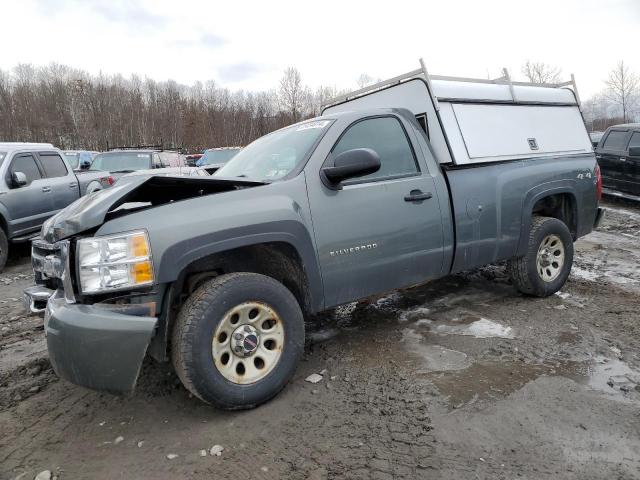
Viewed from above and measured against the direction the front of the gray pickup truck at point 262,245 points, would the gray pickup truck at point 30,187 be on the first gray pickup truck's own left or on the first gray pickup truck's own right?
on the first gray pickup truck's own right

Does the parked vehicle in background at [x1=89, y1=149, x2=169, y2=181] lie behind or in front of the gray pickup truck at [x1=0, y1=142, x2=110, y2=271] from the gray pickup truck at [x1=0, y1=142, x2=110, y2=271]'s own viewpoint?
behind

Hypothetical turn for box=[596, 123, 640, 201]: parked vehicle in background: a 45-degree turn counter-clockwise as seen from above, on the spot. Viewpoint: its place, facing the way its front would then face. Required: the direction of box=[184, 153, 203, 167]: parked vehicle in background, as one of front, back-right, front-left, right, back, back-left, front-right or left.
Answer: back

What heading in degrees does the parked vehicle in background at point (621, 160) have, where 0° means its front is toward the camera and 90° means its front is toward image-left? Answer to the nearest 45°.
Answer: approximately 315°

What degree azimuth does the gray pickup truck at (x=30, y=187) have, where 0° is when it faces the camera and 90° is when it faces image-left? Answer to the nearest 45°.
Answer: approximately 45°

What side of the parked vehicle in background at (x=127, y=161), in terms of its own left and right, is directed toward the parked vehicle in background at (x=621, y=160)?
left

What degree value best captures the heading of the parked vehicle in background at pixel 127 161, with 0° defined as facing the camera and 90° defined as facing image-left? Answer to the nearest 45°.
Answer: approximately 45°

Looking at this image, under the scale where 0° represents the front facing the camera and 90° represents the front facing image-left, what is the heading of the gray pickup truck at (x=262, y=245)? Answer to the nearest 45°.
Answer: approximately 45°
